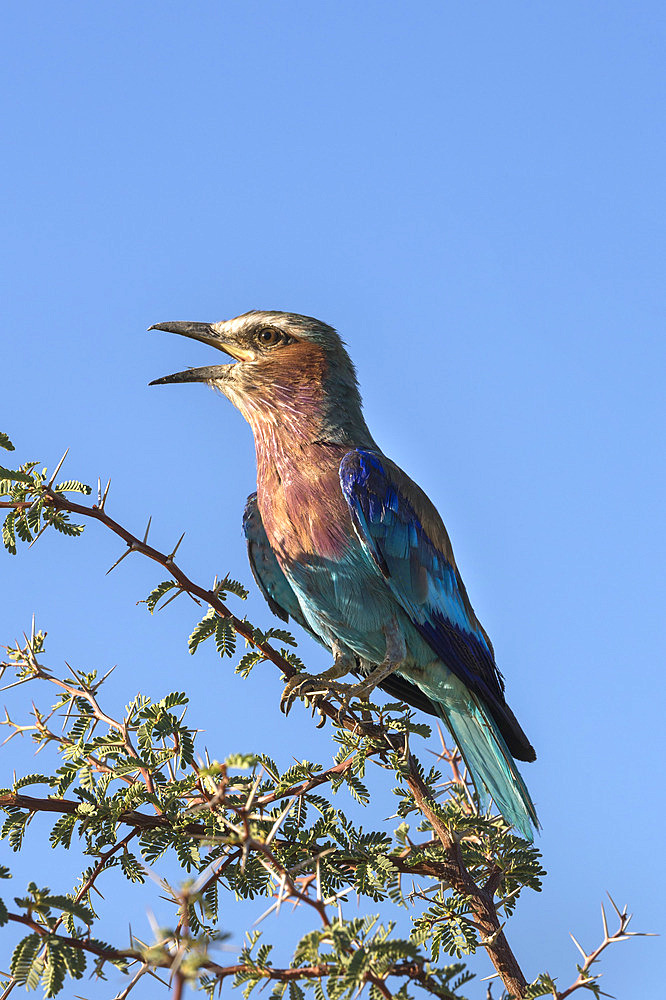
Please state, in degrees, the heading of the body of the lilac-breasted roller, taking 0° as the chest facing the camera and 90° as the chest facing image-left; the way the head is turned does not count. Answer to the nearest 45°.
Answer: approximately 45°
